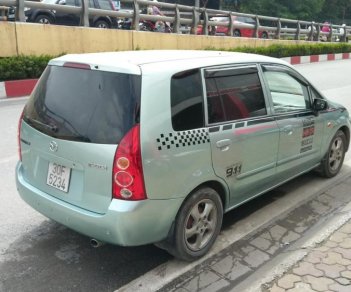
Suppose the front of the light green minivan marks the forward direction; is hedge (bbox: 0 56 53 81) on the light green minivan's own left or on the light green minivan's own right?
on the light green minivan's own left

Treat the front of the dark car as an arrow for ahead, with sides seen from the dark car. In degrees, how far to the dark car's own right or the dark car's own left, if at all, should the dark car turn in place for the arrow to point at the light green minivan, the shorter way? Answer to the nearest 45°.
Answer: approximately 90° to the dark car's own left

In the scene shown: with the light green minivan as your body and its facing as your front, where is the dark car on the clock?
The dark car is roughly at 10 o'clock from the light green minivan.

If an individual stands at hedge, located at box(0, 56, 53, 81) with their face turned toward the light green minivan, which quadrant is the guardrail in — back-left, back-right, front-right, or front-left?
back-left

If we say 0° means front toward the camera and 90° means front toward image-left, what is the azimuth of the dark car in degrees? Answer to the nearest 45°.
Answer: approximately 90°

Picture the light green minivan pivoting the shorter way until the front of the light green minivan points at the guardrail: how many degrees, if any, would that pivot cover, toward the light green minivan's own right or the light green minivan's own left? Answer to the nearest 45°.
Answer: approximately 45° to the light green minivan's own left

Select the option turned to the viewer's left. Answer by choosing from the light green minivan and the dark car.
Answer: the dark car

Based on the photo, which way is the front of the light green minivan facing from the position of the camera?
facing away from the viewer and to the right of the viewer

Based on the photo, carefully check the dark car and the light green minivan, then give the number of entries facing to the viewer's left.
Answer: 1

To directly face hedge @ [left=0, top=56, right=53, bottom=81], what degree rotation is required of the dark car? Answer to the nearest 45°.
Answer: approximately 90° to its left
